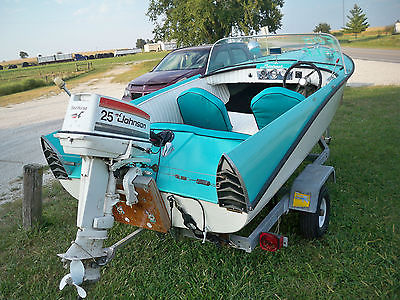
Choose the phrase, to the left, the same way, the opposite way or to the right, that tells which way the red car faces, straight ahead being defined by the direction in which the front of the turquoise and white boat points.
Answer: the opposite way

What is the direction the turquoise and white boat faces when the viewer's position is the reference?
facing away from the viewer and to the right of the viewer

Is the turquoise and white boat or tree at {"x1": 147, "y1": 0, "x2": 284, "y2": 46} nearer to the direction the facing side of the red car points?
the turquoise and white boat

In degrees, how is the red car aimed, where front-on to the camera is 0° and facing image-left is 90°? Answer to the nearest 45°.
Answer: approximately 45°

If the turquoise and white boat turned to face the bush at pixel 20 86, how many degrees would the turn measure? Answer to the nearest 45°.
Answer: approximately 90° to its left

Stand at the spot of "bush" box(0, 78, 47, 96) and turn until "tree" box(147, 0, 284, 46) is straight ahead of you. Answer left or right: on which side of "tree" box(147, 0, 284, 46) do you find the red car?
right

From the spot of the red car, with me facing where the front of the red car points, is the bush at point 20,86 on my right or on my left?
on my right

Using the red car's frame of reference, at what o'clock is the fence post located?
The fence post is roughly at 11 o'clock from the red car.

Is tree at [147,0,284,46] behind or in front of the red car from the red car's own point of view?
behind
